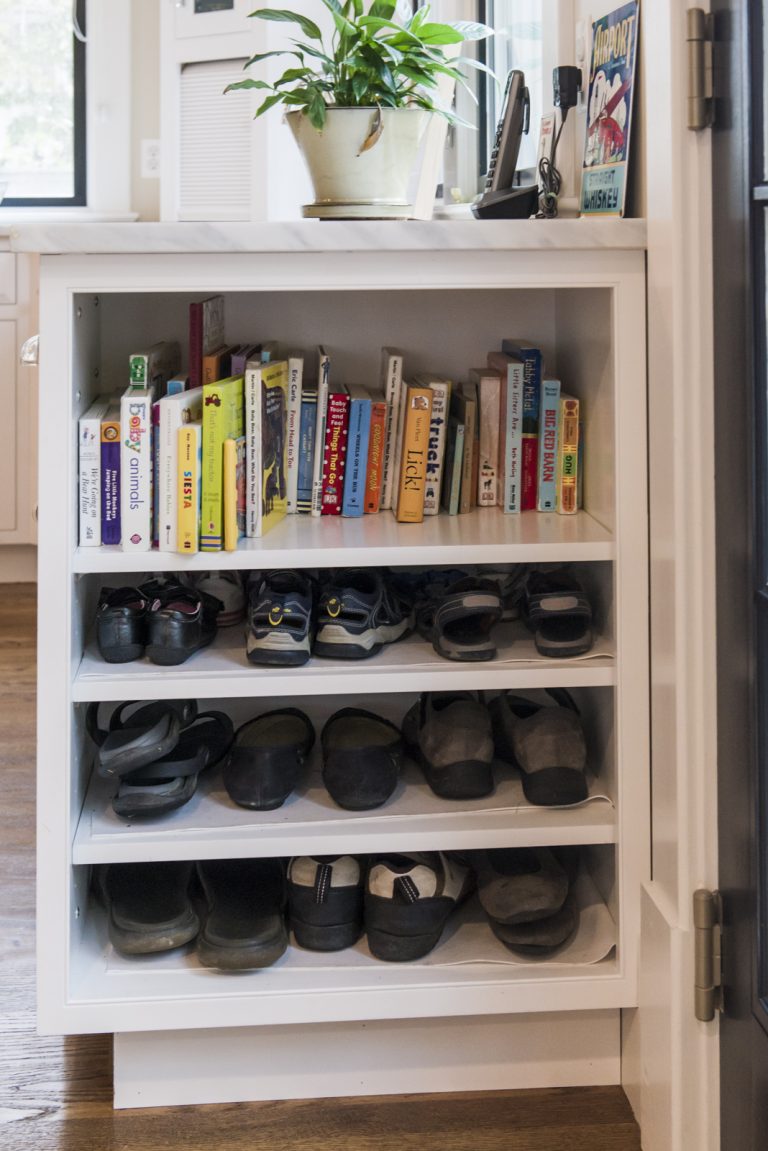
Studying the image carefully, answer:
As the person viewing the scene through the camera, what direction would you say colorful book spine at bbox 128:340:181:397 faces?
facing the viewer

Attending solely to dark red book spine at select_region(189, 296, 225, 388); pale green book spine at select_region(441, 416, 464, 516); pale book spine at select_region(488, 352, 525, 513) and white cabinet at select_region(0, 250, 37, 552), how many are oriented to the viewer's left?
0

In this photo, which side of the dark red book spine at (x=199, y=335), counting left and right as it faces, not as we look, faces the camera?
front

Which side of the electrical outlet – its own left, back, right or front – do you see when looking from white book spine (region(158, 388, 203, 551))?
front

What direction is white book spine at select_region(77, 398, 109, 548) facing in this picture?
toward the camera

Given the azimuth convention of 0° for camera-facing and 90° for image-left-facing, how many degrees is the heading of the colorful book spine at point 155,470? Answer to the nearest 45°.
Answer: approximately 0°

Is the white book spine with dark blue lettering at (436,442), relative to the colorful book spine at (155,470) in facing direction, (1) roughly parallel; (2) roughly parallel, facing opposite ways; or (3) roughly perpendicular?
roughly parallel

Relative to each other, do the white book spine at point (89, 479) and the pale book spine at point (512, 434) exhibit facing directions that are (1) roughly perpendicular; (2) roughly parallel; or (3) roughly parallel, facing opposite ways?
roughly parallel

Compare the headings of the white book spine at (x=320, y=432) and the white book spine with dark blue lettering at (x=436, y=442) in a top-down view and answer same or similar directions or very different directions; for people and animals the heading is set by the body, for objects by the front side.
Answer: same or similar directions
